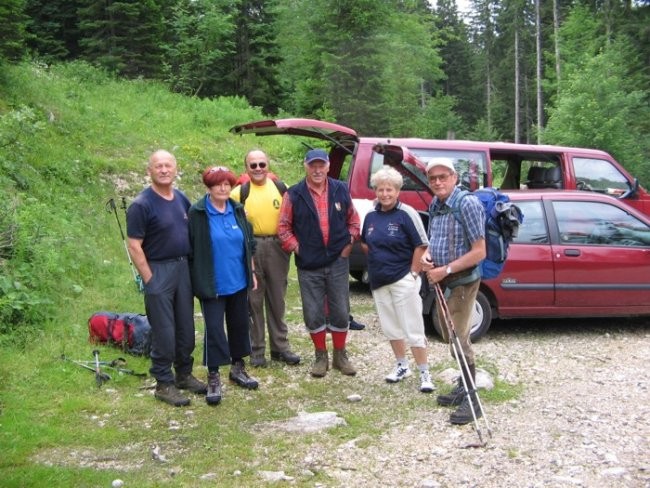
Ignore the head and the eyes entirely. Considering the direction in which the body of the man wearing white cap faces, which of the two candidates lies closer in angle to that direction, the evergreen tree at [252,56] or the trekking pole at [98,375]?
the trekking pole

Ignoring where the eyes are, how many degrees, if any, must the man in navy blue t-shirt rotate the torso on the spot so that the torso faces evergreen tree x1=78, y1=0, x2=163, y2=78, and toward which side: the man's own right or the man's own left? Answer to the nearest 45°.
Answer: approximately 135° to the man's own left

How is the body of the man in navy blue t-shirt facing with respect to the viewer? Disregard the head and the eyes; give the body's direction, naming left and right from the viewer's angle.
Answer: facing the viewer and to the right of the viewer

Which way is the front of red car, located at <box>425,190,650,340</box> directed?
to the viewer's right

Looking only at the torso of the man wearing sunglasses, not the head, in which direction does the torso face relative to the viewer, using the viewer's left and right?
facing the viewer

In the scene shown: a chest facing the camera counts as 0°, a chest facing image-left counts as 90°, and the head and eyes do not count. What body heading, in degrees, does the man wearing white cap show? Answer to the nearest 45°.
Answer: approximately 45°

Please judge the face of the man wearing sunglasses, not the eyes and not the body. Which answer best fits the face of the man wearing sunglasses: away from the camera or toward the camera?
toward the camera

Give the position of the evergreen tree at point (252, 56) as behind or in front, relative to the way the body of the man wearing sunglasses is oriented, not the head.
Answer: behind

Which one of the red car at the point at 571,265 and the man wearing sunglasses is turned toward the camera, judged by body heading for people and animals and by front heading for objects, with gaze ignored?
the man wearing sunglasses

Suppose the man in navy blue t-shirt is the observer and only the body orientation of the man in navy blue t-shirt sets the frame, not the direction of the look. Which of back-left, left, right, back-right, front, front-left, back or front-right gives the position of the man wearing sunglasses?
left

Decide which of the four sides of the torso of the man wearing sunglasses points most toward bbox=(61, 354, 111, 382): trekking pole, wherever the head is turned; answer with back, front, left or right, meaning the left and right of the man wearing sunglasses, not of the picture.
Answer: right

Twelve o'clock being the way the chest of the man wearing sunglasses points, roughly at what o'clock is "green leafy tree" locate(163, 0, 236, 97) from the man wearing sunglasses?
The green leafy tree is roughly at 6 o'clock from the man wearing sunglasses.

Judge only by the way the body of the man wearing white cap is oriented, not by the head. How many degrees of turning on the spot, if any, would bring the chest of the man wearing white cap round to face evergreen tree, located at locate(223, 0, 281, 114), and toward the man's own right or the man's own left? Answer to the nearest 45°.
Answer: approximately 135° to the man's own right

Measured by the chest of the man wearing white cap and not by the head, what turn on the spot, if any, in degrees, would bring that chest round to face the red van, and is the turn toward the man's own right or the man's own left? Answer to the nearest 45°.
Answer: approximately 135° to the man's own right

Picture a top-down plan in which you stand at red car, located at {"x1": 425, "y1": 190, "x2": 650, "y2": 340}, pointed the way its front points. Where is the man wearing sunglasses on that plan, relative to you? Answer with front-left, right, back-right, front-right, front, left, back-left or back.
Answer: back-right

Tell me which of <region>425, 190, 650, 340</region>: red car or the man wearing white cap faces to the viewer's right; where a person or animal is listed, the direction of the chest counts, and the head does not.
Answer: the red car
